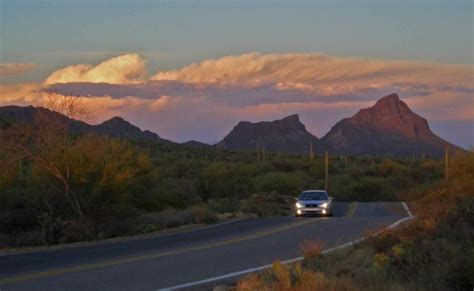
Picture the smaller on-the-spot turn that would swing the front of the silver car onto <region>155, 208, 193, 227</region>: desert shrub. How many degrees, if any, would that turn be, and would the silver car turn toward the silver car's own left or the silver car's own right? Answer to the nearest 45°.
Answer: approximately 45° to the silver car's own right

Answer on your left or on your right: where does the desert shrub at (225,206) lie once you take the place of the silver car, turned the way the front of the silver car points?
on your right

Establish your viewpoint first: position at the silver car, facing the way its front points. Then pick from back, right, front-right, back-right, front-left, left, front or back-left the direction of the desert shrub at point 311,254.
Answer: front

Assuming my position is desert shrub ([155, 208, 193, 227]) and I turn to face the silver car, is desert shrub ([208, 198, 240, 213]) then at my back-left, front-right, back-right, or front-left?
front-left

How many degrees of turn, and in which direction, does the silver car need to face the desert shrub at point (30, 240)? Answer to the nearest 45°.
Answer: approximately 45° to its right

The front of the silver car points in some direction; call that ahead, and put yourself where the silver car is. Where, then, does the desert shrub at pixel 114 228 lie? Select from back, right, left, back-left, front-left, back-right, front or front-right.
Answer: front-right

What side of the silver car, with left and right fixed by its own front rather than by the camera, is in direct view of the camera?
front
